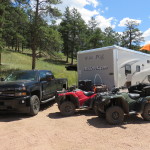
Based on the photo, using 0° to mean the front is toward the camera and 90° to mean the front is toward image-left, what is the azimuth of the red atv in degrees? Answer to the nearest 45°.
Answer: approximately 45°

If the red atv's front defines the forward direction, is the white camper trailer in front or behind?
behind

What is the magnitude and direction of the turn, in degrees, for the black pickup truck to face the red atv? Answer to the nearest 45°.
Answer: approximately 135° to its left
